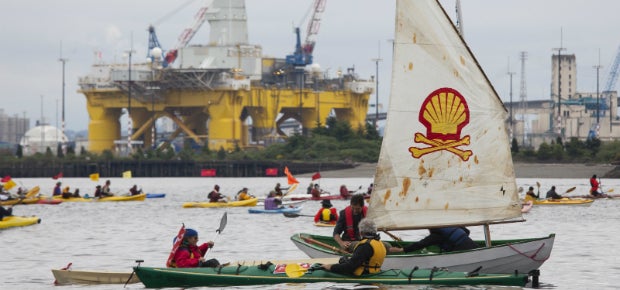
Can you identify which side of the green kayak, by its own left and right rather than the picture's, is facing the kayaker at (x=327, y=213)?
right

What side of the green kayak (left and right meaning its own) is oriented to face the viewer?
left

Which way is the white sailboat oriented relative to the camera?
to the viewer's right

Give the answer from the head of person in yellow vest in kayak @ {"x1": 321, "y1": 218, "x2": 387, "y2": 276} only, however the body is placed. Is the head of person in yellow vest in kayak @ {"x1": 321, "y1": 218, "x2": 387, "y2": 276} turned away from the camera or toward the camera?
away from the camera
